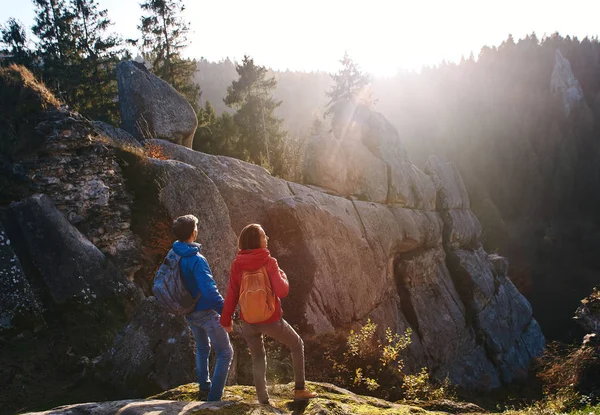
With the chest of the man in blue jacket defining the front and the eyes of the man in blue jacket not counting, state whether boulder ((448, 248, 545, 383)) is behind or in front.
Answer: in front

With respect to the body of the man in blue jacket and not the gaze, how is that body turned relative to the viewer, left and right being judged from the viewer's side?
facing away from the viewer and to the right of the viewer

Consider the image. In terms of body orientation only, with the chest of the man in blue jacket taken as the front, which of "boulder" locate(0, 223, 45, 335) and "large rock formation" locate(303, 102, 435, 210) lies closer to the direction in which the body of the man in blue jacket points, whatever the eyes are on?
the large rock formation

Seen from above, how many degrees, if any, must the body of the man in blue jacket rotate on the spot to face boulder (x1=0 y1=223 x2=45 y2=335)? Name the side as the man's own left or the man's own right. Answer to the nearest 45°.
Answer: approximately 90° to the man's own left

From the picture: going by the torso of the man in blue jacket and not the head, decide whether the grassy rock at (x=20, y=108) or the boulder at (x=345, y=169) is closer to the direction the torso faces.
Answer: the boulder

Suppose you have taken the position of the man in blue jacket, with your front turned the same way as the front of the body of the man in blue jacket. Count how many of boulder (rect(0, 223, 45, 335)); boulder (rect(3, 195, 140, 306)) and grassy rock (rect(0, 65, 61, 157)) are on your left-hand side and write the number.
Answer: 3

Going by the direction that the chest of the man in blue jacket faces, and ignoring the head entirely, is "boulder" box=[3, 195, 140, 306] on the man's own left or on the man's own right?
on the man's own left

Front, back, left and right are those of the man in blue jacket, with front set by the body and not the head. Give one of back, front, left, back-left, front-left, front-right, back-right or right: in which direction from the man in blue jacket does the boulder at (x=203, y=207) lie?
front-left

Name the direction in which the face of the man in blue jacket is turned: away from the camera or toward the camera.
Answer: away from the camera

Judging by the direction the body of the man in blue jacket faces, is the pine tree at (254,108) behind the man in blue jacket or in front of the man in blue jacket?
in front
